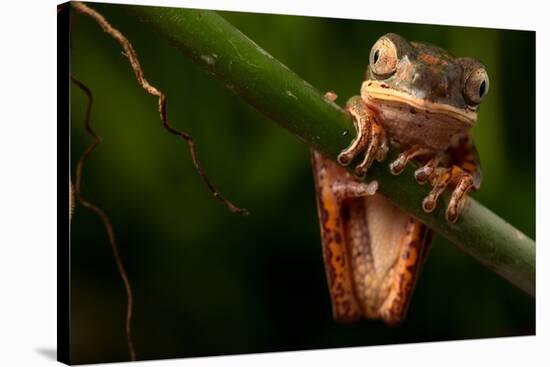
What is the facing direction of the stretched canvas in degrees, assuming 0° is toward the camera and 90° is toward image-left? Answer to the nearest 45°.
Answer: approximately 315°
